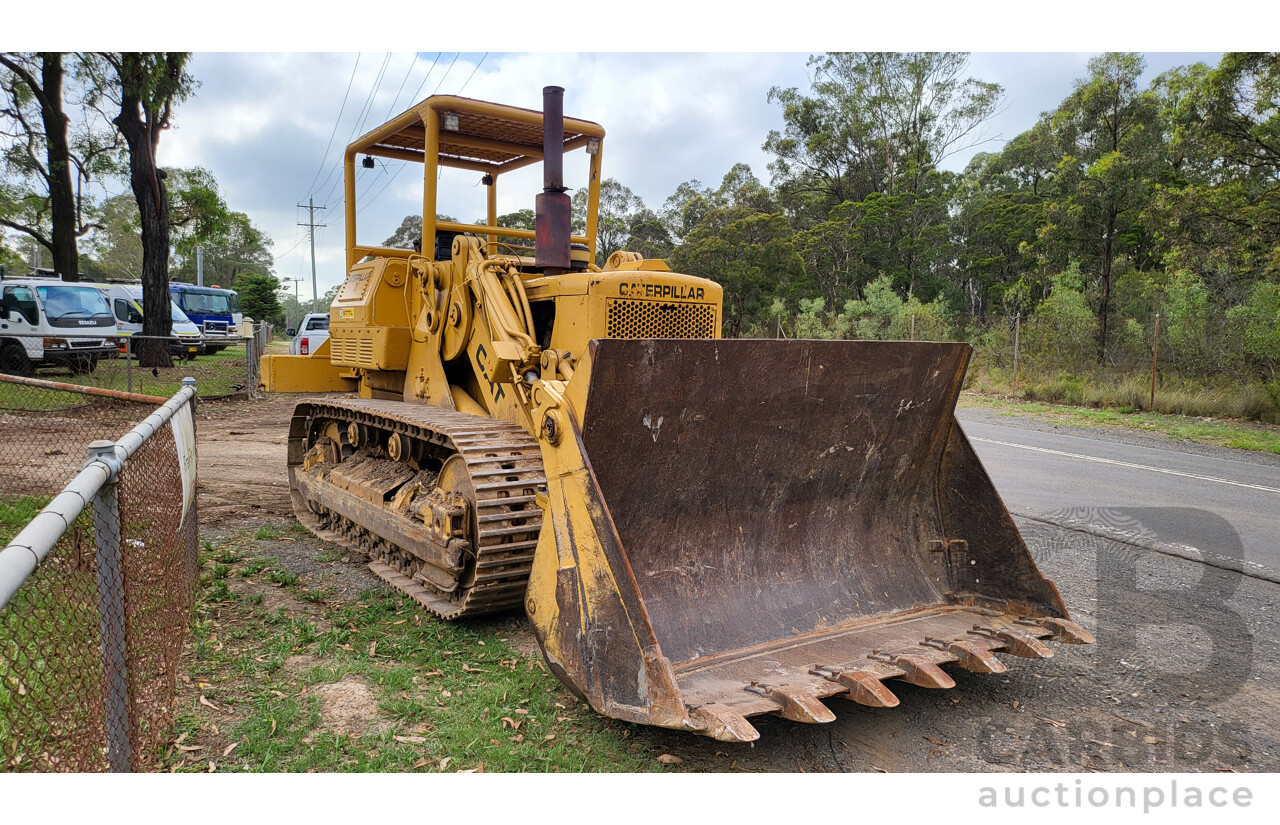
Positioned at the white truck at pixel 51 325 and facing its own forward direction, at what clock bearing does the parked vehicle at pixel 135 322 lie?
The parked vehicle is roughly at 8 o'clock from the white truck.

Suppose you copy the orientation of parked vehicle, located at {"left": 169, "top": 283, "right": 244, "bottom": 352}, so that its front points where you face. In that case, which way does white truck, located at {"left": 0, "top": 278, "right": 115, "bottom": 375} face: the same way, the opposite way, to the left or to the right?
the same way

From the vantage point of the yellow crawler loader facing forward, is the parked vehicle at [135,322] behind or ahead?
behind

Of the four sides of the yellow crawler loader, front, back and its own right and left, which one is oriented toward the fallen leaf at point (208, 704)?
right

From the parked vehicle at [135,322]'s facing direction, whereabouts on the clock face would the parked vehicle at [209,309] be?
the parked vehicle at [209,309] is roughly at 8 o'clock from the parked vehicle at [135,322].

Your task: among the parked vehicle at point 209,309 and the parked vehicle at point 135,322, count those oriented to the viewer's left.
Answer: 0

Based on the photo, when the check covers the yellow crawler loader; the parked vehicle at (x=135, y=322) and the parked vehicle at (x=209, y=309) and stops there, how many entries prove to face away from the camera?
0

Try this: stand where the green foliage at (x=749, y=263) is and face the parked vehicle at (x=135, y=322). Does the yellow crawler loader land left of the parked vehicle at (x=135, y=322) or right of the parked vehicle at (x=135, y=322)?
left

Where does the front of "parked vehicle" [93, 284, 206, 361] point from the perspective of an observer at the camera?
facing the viewer and to the right of the viewer

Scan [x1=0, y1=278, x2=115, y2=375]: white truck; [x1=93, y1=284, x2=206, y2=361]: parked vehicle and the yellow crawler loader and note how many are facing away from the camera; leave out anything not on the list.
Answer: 0

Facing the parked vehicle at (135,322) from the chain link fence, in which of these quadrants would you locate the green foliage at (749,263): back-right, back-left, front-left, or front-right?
front-right

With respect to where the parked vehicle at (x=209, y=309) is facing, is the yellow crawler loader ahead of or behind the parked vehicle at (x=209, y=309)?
ahead

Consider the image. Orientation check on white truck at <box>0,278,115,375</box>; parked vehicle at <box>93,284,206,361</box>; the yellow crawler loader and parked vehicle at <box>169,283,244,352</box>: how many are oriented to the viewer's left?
0

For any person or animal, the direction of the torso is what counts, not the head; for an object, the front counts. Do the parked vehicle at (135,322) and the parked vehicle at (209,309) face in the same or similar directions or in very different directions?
same or similar directions

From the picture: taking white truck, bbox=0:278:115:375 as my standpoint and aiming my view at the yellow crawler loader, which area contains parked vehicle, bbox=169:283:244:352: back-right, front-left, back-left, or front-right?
back-left

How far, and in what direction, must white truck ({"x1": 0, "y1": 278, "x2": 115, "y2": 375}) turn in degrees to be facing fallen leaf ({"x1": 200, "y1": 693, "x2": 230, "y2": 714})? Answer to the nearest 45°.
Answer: approximately 45° to its right

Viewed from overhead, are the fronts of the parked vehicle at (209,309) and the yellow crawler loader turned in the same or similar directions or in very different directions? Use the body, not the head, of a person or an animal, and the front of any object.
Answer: same or similar directions

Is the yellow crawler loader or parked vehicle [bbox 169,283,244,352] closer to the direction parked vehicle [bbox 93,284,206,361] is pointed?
the yellow crawler loader
